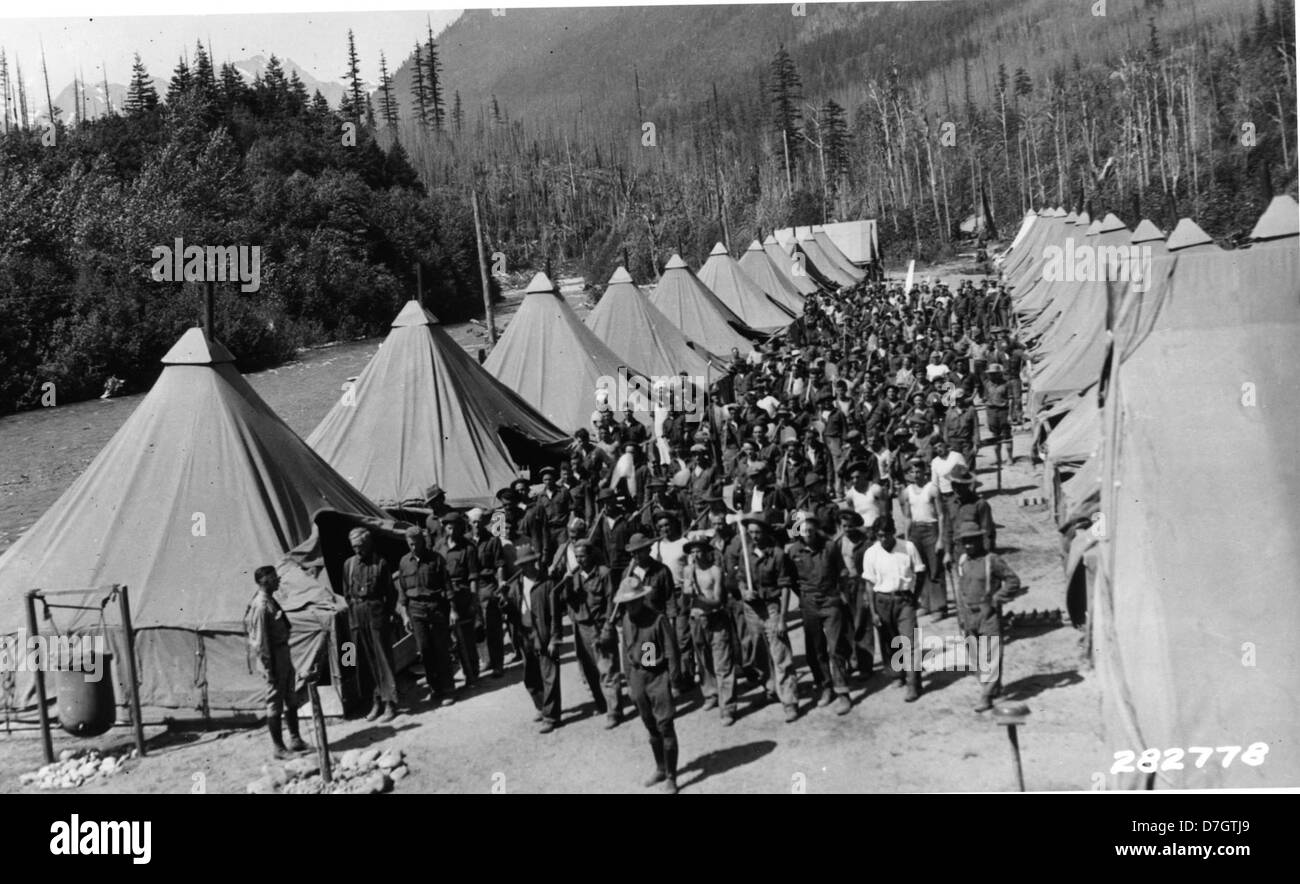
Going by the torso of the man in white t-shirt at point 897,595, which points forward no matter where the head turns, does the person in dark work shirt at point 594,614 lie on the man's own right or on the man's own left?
on the man's own right

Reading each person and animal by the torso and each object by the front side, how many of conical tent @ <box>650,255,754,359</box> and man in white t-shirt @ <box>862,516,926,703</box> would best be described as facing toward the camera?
1

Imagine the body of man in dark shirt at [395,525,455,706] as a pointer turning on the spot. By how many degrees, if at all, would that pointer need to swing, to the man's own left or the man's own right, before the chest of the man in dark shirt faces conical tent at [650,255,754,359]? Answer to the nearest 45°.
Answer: approximately 180°

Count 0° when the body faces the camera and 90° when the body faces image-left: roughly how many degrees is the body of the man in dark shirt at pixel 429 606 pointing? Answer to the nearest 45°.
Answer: approximately 0°

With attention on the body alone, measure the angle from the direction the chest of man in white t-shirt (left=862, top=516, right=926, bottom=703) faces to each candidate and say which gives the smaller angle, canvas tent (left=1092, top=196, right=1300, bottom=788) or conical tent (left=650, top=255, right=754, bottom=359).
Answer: the canvas tent

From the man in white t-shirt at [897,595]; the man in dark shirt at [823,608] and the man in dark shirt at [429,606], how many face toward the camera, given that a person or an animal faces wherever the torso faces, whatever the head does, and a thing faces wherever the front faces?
3

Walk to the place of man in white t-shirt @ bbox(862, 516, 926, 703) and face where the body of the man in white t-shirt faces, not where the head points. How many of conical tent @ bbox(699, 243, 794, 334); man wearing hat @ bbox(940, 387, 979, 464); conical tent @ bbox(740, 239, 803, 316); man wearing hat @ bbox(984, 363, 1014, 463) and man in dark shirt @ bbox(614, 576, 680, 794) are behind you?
4

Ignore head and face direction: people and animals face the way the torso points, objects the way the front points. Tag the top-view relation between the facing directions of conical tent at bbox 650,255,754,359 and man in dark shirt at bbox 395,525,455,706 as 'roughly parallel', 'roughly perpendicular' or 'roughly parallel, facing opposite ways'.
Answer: roughly perpendicular

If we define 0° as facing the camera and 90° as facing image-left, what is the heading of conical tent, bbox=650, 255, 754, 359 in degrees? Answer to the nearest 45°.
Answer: approximately 270°

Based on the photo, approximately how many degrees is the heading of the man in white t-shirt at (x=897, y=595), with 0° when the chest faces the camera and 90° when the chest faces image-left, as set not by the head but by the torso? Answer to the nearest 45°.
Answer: approximately 0°

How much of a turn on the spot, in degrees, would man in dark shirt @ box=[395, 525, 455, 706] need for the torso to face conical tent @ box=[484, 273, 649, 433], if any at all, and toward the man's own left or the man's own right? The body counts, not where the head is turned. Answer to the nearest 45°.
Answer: approximately 180°

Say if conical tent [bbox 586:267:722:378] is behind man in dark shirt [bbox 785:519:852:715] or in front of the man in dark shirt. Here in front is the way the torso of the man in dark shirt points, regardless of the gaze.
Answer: behind

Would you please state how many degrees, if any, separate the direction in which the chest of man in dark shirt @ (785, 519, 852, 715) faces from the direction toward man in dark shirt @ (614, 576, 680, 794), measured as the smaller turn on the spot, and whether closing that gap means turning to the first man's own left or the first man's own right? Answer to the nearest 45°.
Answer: approximately 45° to the first man's own right

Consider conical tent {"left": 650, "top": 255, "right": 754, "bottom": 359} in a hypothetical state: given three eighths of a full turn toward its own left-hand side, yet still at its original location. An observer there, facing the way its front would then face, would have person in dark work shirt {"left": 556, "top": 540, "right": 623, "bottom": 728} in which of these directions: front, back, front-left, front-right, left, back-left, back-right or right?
back-left

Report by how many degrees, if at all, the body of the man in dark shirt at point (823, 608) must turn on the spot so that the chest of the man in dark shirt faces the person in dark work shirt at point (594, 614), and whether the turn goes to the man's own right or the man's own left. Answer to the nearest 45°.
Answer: approximately 90° to the man's own right
